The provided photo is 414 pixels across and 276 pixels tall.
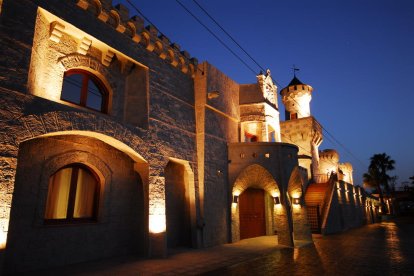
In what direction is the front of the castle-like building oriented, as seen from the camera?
facing the viewer and to the right of the viewer

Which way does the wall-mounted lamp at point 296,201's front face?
toward the camera

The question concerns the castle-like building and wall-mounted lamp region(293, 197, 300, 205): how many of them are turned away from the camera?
0
